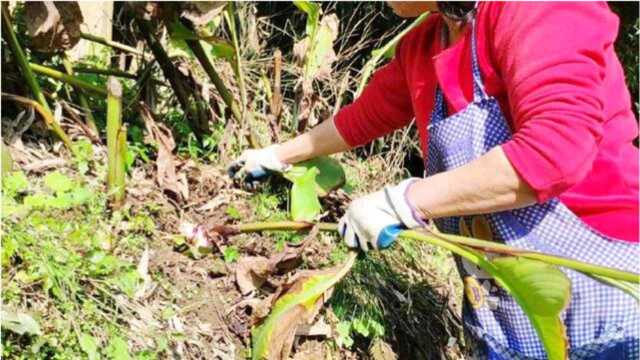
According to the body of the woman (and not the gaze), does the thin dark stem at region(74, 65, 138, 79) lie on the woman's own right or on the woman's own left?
on the woman's own right

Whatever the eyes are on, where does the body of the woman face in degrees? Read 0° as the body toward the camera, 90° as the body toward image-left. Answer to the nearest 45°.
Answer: approximately 45°

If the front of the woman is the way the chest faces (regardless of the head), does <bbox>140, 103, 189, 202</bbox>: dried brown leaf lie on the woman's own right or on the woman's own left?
on the woman's own right

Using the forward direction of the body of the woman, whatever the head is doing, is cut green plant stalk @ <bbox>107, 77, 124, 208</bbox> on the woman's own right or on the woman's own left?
on the woman's own right

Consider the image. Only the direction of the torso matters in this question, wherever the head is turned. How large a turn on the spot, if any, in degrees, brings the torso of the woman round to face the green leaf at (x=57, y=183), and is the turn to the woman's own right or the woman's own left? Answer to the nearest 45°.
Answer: approximately 45° to the woman's own right

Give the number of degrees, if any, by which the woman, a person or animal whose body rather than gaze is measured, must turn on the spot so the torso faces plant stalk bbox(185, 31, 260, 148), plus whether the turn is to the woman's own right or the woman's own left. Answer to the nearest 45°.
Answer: approximately 90° to the woman's own right
